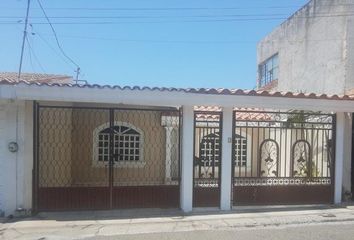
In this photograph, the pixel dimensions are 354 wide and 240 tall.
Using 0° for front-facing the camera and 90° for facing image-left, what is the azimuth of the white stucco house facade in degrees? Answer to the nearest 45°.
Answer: approximately 0°

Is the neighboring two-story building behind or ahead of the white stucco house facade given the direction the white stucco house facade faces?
behind
